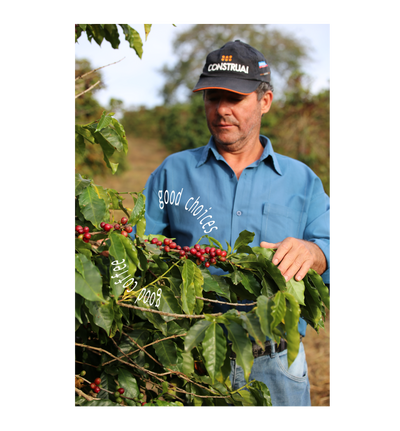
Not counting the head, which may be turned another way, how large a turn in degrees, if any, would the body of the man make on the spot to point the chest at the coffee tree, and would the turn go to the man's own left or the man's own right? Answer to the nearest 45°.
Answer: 0° — they already face it

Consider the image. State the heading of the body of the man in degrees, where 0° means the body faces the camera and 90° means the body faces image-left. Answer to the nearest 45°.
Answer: approximately 0°

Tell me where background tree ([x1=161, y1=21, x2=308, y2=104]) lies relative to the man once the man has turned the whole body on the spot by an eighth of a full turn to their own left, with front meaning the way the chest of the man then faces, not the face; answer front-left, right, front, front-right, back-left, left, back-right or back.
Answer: back-left
